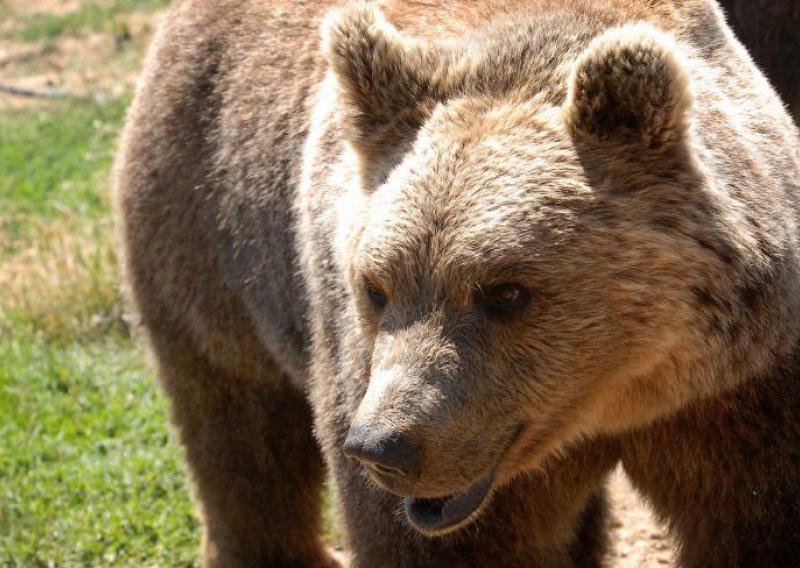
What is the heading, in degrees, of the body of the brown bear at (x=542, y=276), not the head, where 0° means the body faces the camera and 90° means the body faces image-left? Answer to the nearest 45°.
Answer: approximately 315°
